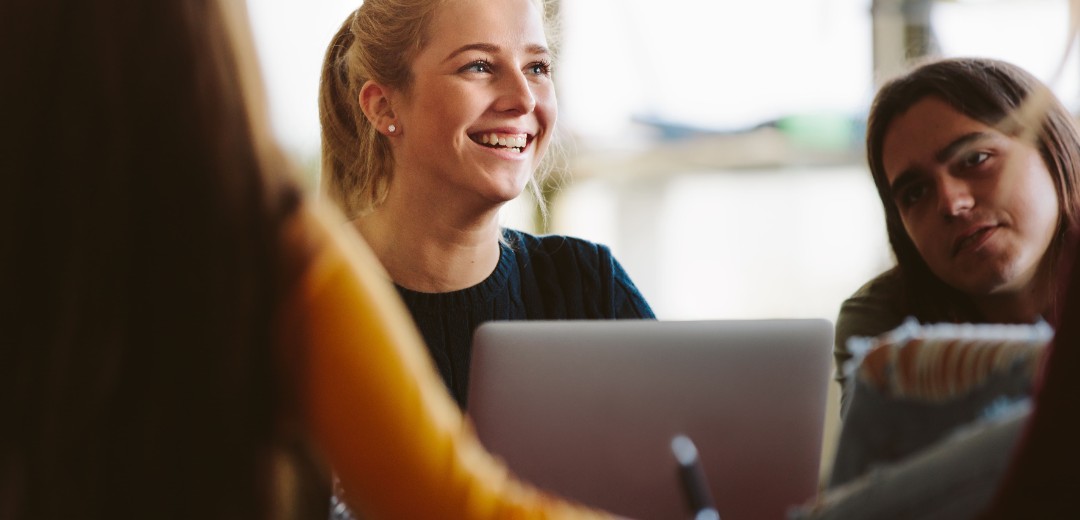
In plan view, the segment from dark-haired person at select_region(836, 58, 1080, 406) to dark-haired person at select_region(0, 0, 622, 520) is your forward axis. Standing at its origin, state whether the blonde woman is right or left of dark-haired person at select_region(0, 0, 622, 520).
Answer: right

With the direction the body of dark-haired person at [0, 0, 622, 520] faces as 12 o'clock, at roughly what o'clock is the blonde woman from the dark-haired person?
The blonde woman is roughly at 11 o'clock from the dark-haired person.

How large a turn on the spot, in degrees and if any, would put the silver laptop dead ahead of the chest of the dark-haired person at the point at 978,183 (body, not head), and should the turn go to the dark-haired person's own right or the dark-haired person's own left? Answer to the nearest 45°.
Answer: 0° — they already face it

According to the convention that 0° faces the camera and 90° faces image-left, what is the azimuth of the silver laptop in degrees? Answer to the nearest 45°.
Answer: approximately 180°

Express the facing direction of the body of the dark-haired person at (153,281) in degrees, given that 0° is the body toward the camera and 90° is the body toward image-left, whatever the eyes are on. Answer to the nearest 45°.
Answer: approximately 225°

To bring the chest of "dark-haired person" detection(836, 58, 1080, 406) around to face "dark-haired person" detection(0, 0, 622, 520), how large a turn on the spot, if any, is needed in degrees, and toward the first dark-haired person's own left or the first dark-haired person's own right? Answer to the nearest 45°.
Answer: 0° — they already face them

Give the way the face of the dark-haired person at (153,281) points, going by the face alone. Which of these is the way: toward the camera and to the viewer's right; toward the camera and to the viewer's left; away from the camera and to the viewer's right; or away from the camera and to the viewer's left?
away from the camera and to the viewer's right

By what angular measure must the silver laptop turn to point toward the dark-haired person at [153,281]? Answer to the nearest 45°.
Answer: approximately 135° to its left

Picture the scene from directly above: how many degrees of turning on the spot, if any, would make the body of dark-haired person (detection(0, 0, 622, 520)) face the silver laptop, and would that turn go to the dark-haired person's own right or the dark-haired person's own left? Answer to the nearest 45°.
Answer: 0° — they already face it

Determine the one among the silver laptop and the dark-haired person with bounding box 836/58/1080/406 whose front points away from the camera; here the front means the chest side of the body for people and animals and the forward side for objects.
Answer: the silver laptop

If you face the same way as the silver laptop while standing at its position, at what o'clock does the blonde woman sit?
The blonde woman is roughly at 11 o'clock from the silver laptop.

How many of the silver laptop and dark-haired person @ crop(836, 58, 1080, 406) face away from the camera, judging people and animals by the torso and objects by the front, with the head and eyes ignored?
1
